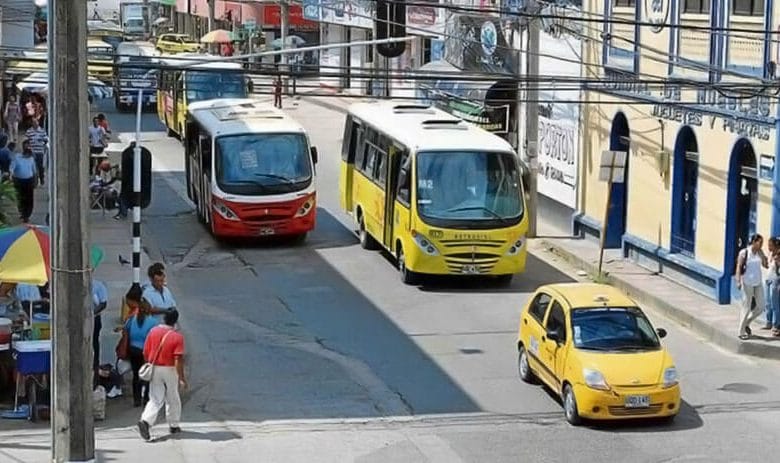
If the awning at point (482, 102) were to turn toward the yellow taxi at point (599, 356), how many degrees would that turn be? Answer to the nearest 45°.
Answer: approximately 45° to its left

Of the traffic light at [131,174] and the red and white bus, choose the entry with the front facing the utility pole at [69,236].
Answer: the red and white bus

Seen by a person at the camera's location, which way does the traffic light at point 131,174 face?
facing away from the viewer

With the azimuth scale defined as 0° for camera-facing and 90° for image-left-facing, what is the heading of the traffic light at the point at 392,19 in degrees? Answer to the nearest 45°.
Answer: approximately 180°

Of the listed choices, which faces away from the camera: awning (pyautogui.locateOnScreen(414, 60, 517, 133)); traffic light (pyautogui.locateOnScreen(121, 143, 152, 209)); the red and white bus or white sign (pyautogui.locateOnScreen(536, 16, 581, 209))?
the traffic light

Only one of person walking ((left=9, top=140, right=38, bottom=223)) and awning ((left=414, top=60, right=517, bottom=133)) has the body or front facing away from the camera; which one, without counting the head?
the person walking

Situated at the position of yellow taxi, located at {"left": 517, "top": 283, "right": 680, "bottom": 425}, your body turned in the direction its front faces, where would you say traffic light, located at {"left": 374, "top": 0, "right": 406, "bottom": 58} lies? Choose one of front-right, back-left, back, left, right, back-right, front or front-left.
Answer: back
